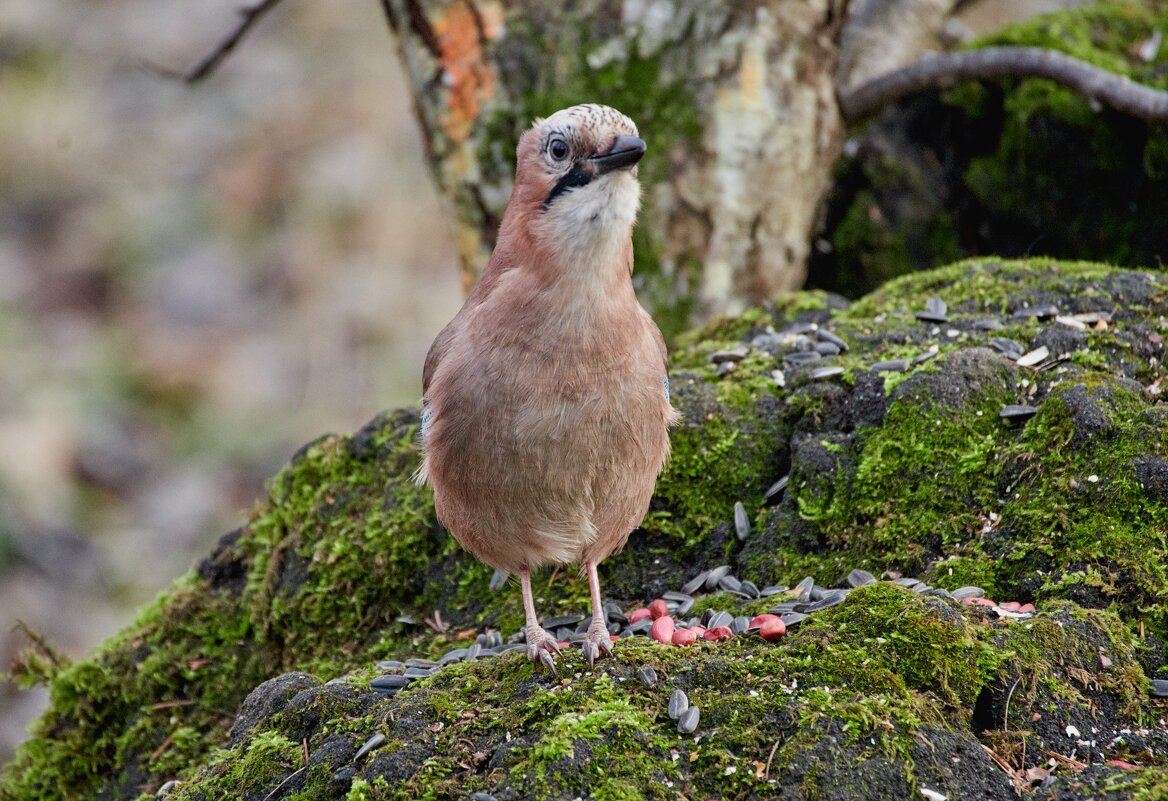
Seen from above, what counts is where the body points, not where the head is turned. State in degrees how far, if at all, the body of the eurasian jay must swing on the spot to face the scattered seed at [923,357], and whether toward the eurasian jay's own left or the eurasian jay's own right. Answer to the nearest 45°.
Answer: approximately 135° to the eurasian jay's own left

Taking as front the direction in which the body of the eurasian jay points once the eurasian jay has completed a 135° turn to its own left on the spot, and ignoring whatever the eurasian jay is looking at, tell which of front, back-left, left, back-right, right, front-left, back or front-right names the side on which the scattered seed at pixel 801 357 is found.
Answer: front

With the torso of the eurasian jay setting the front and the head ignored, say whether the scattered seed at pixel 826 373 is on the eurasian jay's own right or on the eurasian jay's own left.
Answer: on the eurasian jay's own left

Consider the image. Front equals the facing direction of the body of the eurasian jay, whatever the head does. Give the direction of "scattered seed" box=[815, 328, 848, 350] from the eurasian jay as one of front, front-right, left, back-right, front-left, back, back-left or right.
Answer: back-left

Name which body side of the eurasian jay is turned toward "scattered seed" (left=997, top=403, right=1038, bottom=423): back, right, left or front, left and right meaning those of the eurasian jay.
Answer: left

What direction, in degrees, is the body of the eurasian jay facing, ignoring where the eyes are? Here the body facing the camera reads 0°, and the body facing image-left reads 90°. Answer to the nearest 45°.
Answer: approximately 0°

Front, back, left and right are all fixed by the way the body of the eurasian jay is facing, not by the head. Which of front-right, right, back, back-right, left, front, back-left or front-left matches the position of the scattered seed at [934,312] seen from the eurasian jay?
back-left

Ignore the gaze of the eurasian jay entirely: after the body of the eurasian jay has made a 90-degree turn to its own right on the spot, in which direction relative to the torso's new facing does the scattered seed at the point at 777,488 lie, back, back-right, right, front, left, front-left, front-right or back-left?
back-right

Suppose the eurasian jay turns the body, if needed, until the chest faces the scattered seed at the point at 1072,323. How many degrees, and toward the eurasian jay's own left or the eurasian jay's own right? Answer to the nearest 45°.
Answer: approximately 90° to the eurasian jay's own left
